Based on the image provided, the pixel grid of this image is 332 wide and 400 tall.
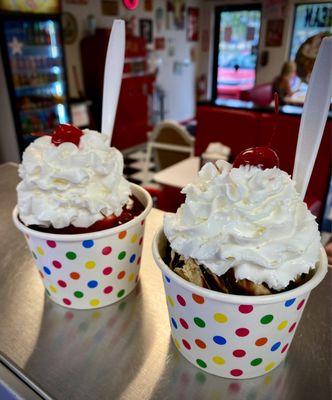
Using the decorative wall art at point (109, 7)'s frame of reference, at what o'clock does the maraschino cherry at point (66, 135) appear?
The maraschino cherry is roughly at 12 o'clock from the decorative wall art.

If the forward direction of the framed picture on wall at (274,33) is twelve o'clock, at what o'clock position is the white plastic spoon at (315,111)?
The white plastic spoon is roughly at 12 o'clock from the framed picture on wall.

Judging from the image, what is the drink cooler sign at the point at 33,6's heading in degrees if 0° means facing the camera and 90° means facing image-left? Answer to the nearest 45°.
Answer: approximately 0°

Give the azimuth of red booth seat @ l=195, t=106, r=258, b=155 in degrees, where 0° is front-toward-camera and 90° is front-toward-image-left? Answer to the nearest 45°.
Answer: approximately 45°

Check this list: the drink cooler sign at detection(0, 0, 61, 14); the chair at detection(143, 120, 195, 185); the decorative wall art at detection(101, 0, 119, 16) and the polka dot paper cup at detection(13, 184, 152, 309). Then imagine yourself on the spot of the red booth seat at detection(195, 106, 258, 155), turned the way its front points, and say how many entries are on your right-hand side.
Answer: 3

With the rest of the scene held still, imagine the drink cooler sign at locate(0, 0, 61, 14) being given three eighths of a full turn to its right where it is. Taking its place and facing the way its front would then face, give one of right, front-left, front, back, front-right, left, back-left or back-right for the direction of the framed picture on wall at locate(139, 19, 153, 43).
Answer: right

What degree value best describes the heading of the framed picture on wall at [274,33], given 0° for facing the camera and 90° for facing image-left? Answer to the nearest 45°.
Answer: approximately 0°

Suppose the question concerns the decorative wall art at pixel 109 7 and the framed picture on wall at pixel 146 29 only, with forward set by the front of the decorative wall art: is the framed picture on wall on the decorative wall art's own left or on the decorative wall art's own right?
on the decorative wall art's own left

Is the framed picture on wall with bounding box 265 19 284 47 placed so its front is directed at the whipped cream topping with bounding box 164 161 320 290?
yes
